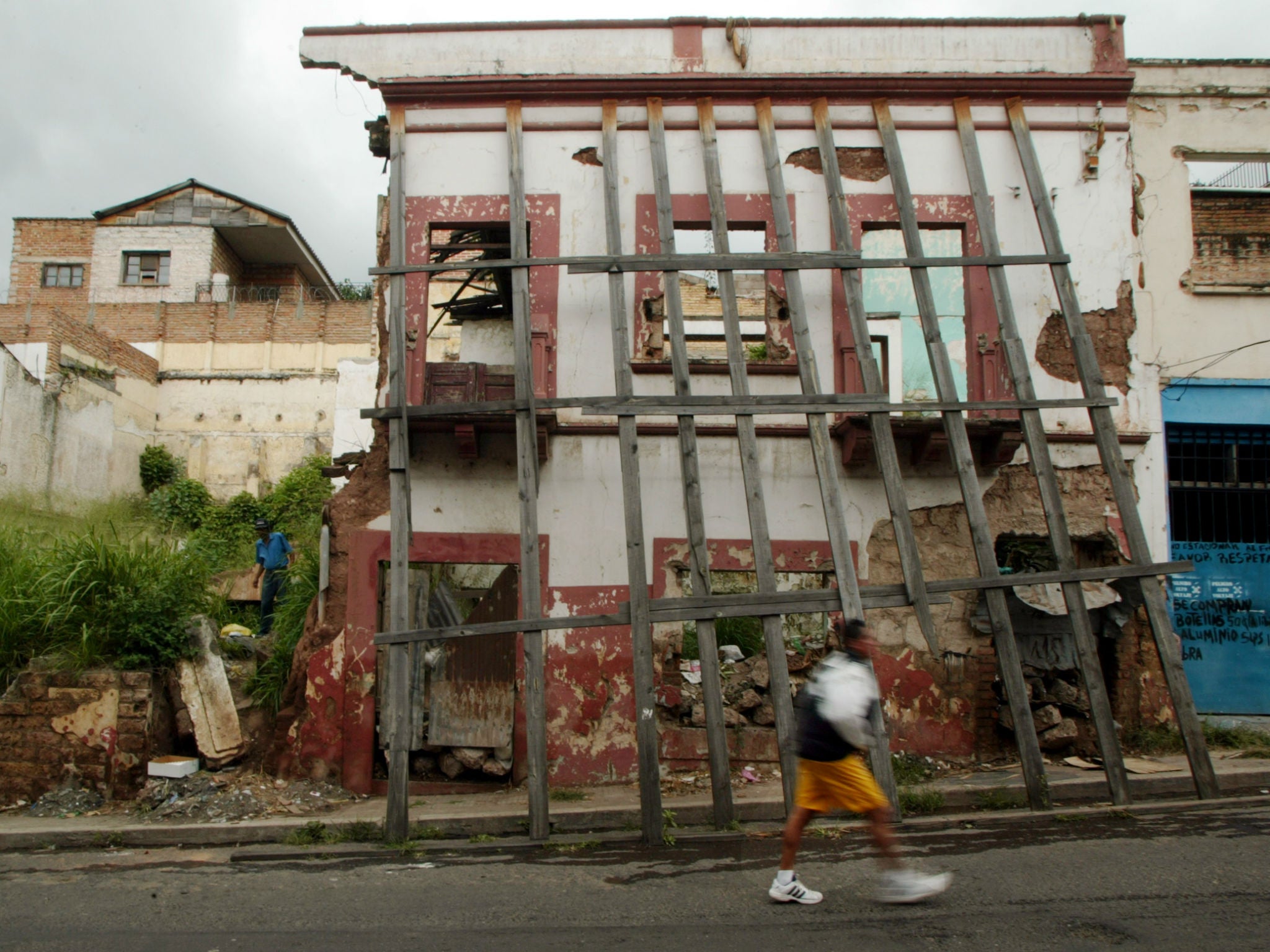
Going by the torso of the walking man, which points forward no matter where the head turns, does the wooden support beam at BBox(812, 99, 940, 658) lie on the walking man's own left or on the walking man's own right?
on the walking man's own left

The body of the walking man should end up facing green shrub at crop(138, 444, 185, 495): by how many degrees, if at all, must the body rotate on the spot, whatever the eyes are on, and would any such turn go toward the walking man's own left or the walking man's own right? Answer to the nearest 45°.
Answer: approximately 135° to the walking man's own left

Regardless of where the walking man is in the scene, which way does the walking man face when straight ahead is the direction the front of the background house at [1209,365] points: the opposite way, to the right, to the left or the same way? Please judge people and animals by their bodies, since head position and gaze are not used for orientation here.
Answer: to the left

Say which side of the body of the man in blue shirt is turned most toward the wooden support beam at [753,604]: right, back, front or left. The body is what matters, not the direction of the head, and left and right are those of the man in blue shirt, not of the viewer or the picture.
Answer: left

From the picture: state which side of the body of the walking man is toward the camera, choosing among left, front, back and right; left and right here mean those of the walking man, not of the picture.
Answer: right

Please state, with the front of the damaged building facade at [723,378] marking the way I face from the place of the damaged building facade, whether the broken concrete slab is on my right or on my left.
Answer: on my right

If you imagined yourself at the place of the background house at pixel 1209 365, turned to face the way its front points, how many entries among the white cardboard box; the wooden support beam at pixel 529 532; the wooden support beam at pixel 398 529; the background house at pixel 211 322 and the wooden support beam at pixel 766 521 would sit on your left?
0

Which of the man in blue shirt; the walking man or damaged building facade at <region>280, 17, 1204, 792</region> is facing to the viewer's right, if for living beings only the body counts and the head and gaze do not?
the walking man

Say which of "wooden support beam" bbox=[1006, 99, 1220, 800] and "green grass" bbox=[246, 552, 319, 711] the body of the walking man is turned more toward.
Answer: the wooden support beam

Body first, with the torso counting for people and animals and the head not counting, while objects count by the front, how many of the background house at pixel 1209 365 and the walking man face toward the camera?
1

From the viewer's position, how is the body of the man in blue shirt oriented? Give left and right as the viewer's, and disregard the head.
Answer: facing the viewer and to the left of the viewer

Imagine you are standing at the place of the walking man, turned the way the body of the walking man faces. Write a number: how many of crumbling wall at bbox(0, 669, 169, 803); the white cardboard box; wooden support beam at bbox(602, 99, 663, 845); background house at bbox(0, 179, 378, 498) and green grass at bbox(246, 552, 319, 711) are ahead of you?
0

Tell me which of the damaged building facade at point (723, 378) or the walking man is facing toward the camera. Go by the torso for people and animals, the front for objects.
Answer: the damaged building facade

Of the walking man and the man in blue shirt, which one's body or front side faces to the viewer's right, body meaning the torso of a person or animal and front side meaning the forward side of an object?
the walking man

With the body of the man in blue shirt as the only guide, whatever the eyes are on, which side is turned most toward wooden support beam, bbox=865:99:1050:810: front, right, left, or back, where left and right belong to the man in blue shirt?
left

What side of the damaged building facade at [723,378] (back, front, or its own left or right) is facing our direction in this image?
front
